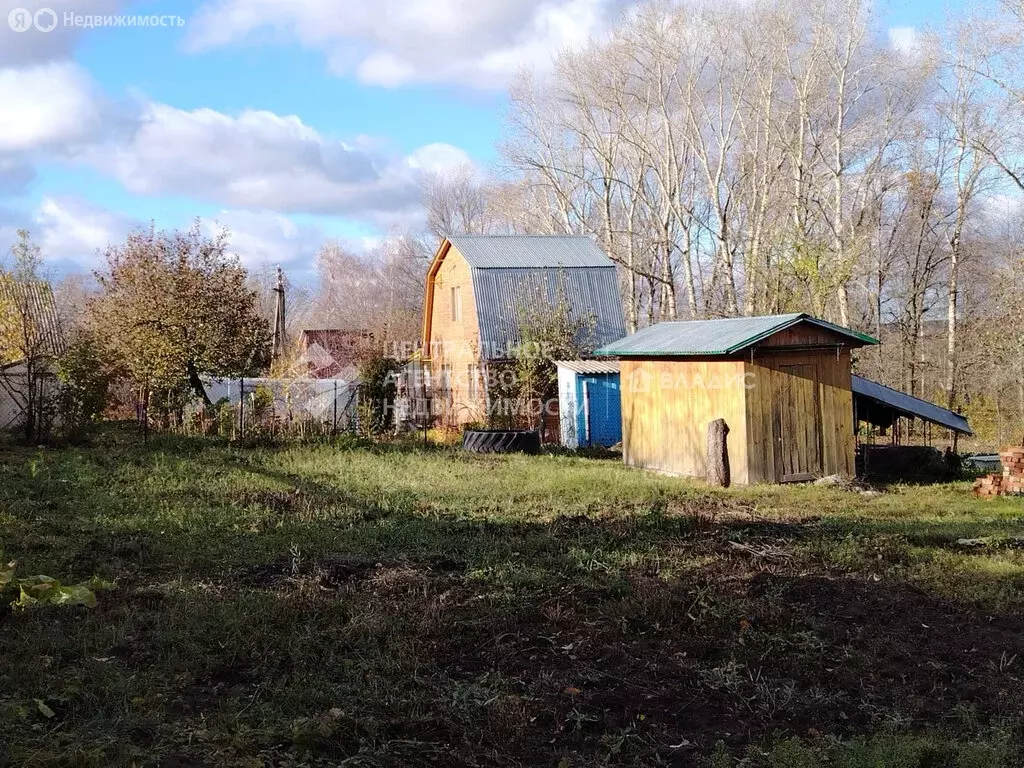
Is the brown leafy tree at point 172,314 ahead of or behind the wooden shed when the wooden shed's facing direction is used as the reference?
behind

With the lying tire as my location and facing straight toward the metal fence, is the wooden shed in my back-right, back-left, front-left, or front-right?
back-left

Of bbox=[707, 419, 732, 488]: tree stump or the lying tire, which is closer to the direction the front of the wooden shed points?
the tree stump

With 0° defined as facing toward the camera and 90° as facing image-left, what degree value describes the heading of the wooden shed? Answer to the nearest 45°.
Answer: approximately 315°

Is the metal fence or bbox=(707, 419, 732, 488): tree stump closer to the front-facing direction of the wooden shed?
the tree stump

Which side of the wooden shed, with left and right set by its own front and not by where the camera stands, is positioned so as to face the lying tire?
back

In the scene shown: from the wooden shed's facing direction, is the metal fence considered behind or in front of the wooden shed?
behind

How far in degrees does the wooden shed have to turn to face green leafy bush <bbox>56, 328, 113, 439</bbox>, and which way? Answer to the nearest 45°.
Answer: approximately 135° to its right
